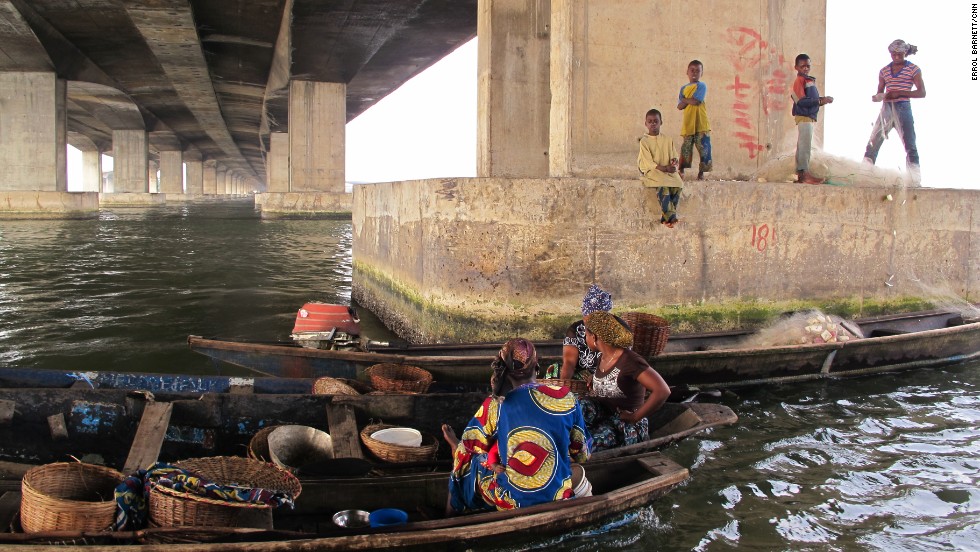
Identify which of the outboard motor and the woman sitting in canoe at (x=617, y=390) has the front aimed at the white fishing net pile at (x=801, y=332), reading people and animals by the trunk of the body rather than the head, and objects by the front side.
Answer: the outboard motor

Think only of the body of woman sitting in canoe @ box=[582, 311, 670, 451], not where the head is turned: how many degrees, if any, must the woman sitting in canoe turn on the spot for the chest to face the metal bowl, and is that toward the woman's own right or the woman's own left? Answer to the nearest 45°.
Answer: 0° — they already face it

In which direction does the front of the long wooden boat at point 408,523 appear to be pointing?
to the viewer's right

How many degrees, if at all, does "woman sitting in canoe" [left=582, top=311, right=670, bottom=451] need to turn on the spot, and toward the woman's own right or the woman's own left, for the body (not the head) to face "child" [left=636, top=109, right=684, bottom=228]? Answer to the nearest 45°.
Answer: approximately 135° to the woman's own right

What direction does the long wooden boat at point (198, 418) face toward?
to the viewer's right

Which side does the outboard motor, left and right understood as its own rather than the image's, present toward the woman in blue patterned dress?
right

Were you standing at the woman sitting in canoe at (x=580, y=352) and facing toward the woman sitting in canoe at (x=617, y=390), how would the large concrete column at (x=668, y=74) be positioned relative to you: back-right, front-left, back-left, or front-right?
back-left

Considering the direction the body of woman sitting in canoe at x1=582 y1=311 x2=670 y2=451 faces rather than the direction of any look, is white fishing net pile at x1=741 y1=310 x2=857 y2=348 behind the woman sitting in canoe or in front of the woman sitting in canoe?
behind

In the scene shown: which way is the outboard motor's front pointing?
to the viewer's right

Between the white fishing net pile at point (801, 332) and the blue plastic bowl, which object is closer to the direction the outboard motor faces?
the white fishing net pile

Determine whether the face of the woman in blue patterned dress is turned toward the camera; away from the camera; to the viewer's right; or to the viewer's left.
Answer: away from the camera

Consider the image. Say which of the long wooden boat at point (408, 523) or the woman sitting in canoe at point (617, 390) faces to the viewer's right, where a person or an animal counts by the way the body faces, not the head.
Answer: the long wooden boat
